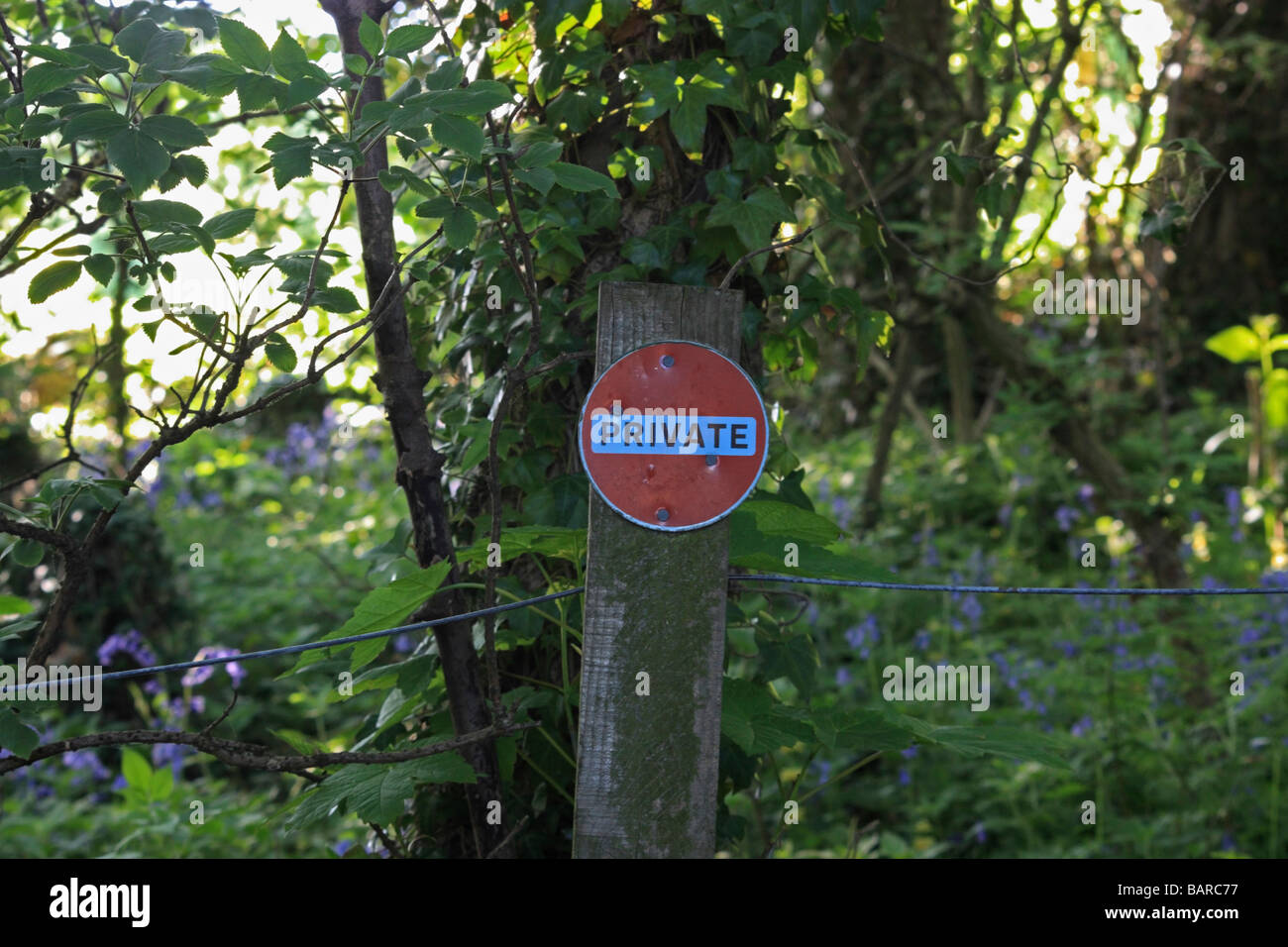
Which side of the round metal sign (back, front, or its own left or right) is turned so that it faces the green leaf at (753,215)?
back

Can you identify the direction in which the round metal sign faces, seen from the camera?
facing the viewer
